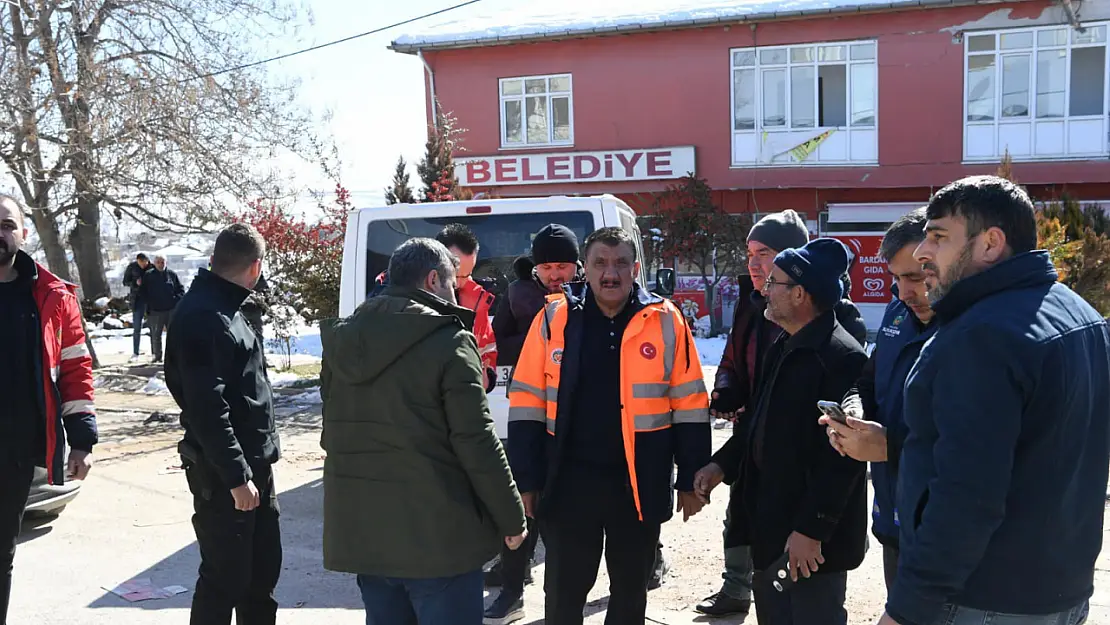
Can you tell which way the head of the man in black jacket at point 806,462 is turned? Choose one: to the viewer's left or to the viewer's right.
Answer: to the viewer's left

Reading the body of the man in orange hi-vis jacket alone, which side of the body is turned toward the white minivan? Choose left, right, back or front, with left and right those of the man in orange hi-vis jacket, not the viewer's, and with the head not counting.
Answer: back

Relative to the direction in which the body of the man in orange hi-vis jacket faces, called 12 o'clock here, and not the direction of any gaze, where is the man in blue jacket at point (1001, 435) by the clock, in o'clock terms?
The man in blue jacket is roughly at 11 o'clock from the man in orange hi-vis jacket.

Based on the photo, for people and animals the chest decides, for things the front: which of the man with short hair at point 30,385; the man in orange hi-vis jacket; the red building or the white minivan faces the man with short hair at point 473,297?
the red building

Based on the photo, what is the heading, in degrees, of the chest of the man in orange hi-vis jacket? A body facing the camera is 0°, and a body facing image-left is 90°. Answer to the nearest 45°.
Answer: approximately 0°

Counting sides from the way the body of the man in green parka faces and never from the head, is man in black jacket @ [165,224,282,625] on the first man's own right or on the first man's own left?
on the first man's own left

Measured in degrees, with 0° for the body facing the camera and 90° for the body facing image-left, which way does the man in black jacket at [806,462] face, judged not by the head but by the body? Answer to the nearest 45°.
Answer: approximately 90°

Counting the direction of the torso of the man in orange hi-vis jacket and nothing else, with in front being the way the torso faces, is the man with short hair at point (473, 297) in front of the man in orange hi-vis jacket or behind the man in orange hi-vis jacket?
behind

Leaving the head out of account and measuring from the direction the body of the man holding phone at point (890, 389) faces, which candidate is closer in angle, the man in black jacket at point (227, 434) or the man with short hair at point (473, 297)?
the man in black jacket

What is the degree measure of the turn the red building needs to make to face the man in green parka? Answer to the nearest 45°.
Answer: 0° — it already faces them

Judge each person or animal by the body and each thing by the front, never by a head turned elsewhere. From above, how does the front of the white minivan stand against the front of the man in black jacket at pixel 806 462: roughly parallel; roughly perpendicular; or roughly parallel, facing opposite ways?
roughly perpendicular

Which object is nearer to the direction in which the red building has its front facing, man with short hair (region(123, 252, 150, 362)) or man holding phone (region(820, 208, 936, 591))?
the man holding phone
